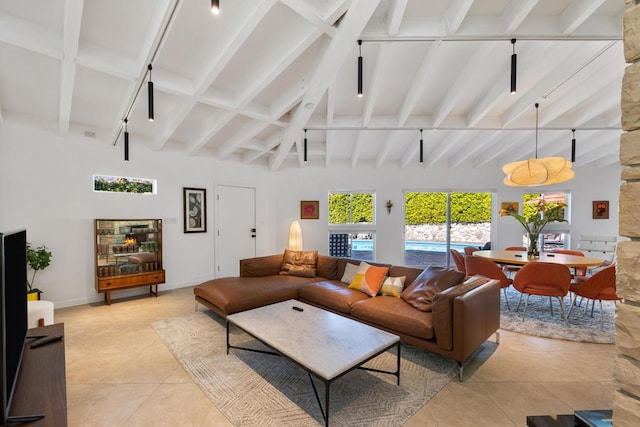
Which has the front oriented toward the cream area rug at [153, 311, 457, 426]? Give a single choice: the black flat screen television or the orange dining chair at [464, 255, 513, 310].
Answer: the black flat screen television

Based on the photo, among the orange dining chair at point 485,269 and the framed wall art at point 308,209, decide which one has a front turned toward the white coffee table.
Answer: the framed wall art

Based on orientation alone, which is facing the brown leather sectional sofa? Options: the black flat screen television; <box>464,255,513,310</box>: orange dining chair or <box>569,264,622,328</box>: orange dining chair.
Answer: the black flat screen television

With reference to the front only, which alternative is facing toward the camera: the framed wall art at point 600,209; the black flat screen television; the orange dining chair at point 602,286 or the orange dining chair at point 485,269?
the framed wall art

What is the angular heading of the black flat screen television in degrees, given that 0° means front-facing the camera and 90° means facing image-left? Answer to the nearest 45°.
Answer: approximately 270°

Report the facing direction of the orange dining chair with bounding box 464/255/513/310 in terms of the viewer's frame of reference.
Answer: facing away from the viewer and to the right of the viewer

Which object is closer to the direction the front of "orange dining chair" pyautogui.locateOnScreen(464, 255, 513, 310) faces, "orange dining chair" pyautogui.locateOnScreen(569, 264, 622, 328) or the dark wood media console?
the orange dining chair

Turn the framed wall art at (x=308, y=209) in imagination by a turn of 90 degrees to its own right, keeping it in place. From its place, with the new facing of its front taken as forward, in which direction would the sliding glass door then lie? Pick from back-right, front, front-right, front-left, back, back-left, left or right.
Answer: back

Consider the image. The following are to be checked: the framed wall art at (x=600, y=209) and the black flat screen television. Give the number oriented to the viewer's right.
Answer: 1

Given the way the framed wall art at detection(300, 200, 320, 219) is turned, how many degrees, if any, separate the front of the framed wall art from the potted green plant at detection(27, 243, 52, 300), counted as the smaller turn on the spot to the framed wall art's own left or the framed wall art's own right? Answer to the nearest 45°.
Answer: approximately 45° to the framed wall art's own right

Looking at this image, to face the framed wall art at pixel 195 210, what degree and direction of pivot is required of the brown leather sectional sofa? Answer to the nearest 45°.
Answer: approximately 90° to its right

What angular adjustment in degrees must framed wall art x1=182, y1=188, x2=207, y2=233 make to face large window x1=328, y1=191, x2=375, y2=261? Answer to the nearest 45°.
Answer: approximately 45° to its left

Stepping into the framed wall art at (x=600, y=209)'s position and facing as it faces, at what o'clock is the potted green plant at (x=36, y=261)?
The potted green plant is roughly at 1 o'clock from the framed wall art.
